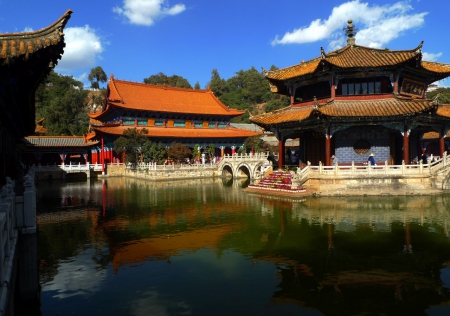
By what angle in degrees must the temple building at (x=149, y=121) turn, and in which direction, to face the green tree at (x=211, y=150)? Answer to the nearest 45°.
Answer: approximately 45° to its left

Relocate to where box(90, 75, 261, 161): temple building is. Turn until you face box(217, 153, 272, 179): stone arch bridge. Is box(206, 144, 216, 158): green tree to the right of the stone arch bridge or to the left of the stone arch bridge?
left

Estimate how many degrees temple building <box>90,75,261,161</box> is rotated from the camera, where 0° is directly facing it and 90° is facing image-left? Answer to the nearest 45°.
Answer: approximately 315°

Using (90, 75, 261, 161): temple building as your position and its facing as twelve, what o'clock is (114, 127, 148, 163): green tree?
The green tree is roughly at 2 o'clock from the temple building.

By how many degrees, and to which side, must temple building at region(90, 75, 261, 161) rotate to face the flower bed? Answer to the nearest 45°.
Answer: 0° — it already faces it

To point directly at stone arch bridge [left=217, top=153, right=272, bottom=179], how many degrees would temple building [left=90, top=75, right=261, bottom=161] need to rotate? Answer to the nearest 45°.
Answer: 0° — it already faces it
